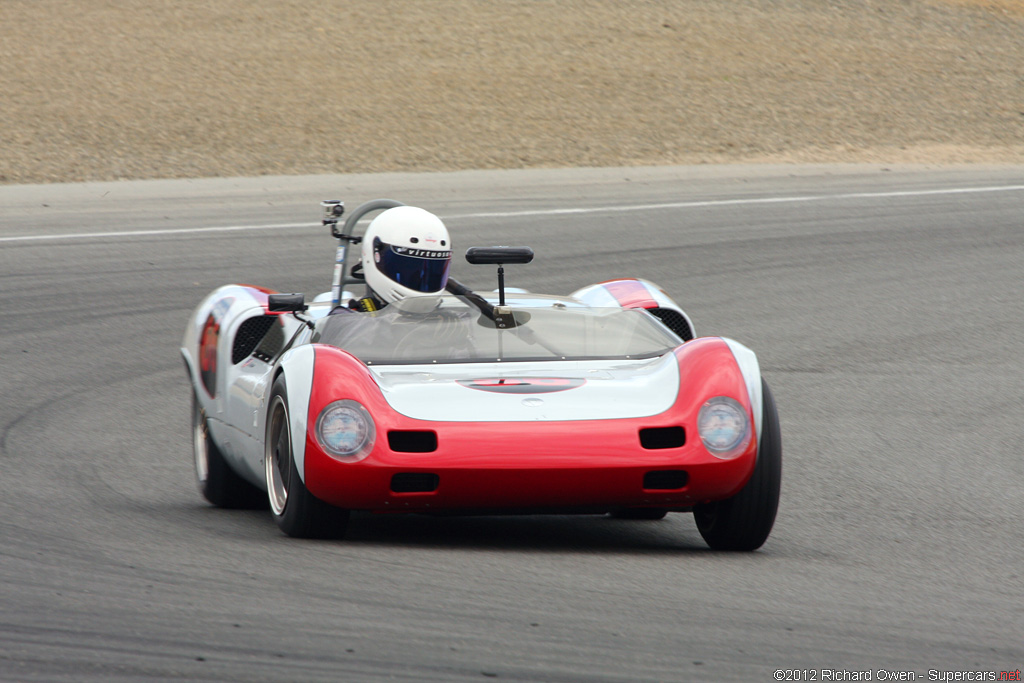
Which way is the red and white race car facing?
toward the camera
